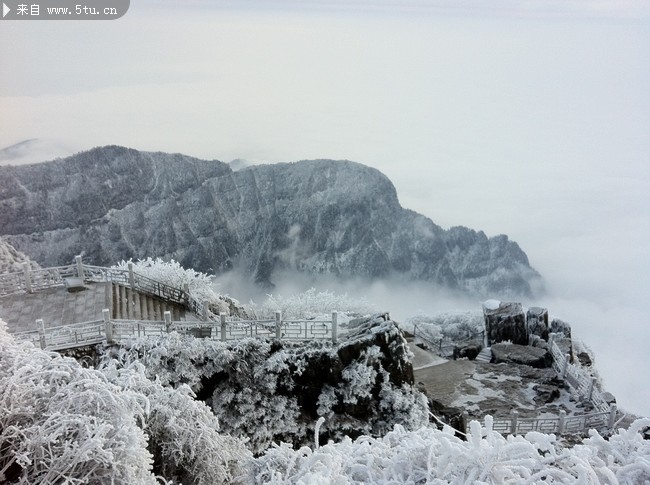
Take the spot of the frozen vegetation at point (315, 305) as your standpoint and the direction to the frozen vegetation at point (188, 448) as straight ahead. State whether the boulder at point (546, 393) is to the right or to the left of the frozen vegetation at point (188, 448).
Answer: left

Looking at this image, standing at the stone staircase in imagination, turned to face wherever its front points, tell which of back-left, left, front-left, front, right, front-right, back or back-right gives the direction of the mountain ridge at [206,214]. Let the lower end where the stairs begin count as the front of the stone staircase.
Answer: left

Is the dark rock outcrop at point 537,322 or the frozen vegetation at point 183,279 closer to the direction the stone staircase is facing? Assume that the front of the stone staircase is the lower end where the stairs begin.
the dark rock outcrop

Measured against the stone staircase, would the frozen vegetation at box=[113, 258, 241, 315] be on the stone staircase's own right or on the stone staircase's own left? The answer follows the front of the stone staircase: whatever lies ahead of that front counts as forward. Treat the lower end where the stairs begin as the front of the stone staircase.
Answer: on the stone staircase's own left

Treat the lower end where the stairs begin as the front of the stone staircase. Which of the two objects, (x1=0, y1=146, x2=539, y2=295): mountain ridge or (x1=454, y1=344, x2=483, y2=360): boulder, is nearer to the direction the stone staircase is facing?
the boulder

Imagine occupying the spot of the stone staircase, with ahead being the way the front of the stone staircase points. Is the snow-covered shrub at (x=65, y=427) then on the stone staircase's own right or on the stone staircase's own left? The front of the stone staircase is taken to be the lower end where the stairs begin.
on the stone staircase's own right

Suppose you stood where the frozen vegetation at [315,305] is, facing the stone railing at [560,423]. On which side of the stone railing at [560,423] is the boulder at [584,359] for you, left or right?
left

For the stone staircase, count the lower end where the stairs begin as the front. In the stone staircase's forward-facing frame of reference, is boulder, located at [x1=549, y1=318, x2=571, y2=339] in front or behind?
in front

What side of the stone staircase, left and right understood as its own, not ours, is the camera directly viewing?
right
